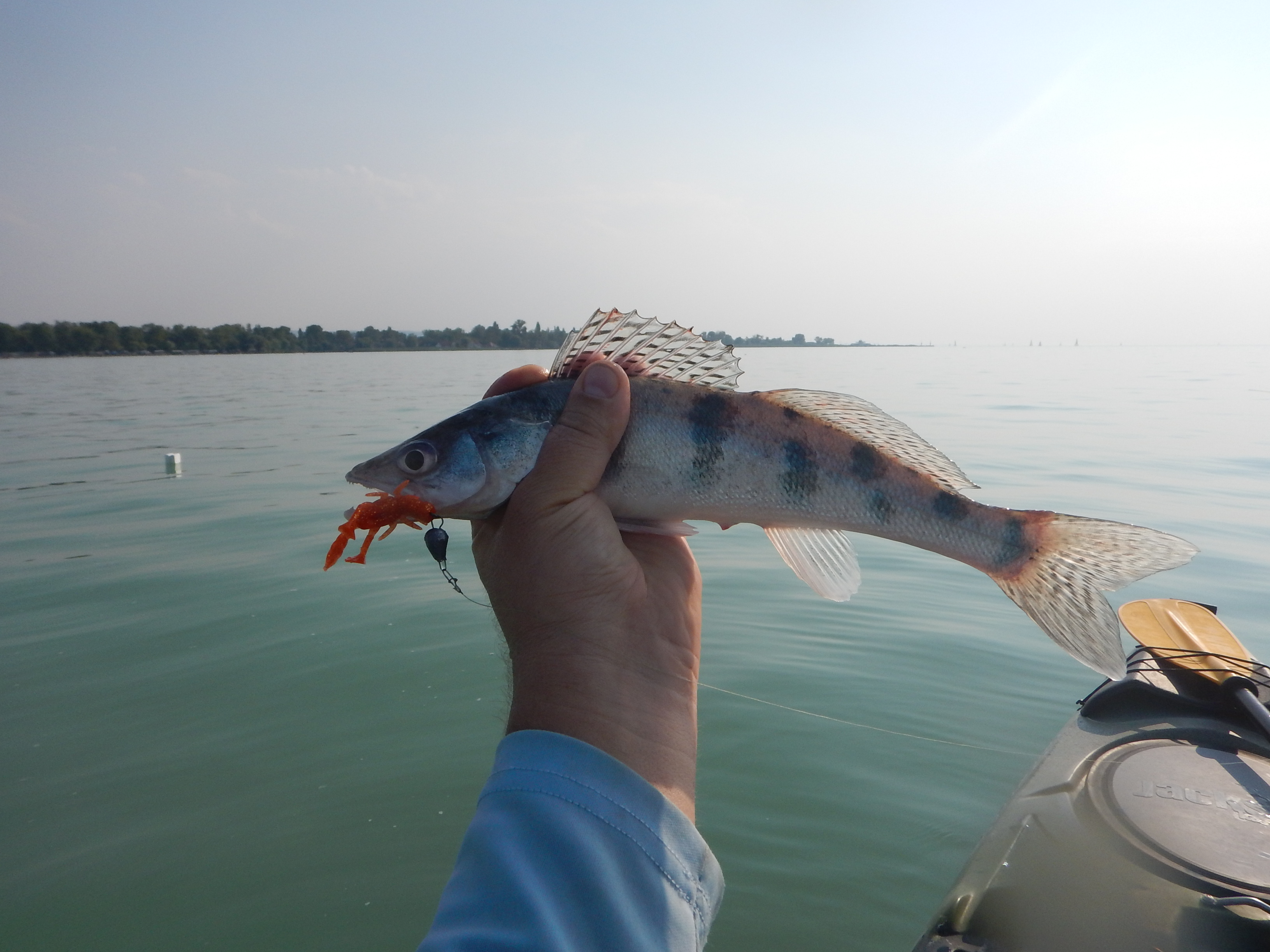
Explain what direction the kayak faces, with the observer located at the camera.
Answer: facing away from the viewer

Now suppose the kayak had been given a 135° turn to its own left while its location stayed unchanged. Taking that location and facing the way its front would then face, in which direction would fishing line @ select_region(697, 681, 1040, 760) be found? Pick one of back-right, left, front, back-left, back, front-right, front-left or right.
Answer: right
